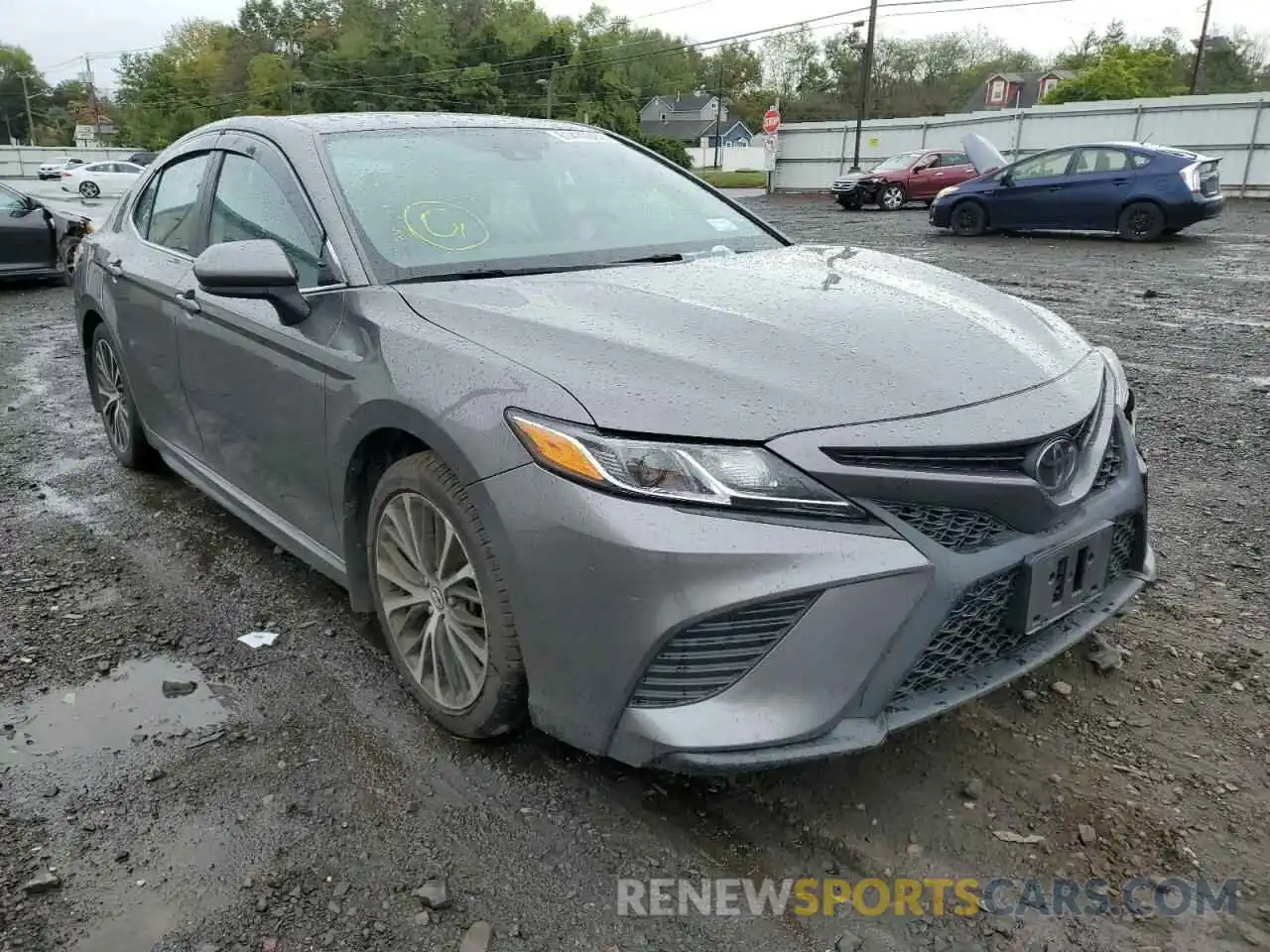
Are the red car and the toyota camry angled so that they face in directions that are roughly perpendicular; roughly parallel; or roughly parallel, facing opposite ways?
roughly perpendicular

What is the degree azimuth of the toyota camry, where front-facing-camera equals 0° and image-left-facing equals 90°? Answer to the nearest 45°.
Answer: approximately 315°

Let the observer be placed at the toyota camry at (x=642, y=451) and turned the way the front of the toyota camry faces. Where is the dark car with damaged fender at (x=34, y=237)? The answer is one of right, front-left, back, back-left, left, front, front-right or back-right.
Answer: back

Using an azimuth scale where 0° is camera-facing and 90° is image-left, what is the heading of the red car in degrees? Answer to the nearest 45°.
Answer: approximately 45°
